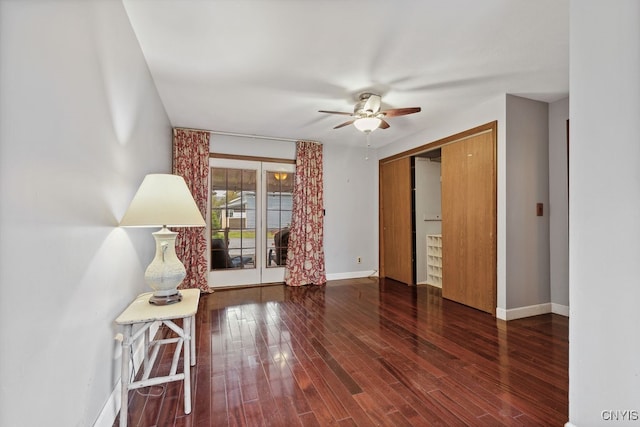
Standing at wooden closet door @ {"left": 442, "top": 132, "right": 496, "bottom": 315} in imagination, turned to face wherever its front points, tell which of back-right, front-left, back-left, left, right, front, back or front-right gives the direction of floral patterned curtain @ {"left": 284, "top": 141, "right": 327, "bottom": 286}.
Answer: front-right

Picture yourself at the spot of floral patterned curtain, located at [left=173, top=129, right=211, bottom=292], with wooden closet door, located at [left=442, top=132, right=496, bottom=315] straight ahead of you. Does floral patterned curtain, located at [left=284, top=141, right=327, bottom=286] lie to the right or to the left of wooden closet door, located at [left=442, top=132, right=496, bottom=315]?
left

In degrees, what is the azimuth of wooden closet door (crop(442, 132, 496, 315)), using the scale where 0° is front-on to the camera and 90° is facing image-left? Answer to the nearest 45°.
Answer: approximately 45°

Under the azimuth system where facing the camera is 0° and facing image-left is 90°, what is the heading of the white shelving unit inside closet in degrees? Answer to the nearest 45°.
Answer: approximately 45°

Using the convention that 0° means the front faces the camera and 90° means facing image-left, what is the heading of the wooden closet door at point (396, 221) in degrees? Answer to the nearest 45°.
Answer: approximately 45°

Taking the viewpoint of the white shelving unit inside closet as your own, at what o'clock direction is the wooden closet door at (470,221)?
The wooden closet door is roughly at 10 o'clock from the white shelving unit inside closet.

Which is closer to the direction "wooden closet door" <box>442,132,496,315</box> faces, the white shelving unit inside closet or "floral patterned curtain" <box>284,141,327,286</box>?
the floral patterned curtain

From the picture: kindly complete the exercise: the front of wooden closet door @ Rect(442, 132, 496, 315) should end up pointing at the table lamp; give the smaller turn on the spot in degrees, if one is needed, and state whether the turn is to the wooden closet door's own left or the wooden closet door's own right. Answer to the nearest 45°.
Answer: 0° — it already faces it

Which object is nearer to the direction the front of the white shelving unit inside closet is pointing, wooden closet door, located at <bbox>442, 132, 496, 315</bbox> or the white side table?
the white side table
